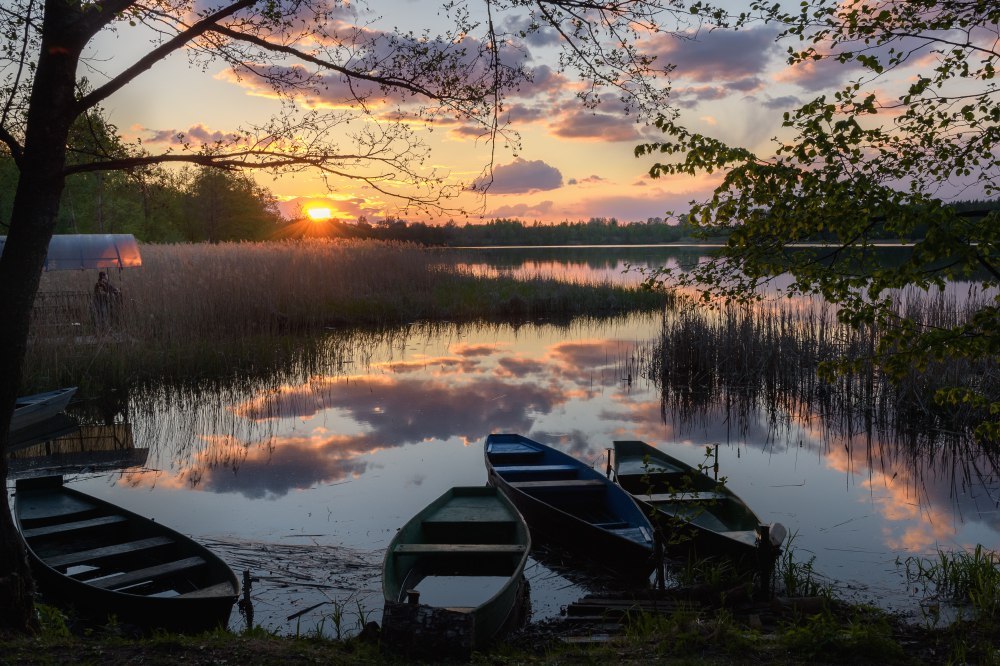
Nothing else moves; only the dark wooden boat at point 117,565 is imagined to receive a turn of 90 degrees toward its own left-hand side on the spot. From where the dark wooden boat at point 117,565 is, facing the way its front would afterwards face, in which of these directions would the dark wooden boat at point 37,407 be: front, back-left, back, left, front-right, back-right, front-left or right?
front-left

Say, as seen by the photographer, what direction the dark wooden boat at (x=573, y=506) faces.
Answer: facing the viewer and to the right of the viewer

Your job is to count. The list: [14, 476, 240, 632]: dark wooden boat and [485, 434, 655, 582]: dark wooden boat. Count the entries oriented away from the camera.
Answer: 0

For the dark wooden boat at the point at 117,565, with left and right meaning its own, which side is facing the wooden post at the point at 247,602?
front

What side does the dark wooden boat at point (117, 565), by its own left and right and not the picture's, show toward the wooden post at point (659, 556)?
front

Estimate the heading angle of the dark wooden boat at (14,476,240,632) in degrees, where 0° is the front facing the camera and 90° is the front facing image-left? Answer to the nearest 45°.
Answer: approximately 315°

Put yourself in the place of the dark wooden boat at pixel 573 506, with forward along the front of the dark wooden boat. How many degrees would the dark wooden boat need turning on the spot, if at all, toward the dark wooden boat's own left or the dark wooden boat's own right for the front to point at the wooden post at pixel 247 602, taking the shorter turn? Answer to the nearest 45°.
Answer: approximately 90° to the dark wooden boat's own right

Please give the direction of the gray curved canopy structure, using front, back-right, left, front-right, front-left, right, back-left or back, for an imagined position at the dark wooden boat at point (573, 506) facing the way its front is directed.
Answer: back

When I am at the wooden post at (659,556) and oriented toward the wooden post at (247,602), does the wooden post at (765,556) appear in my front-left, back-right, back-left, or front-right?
back-left
